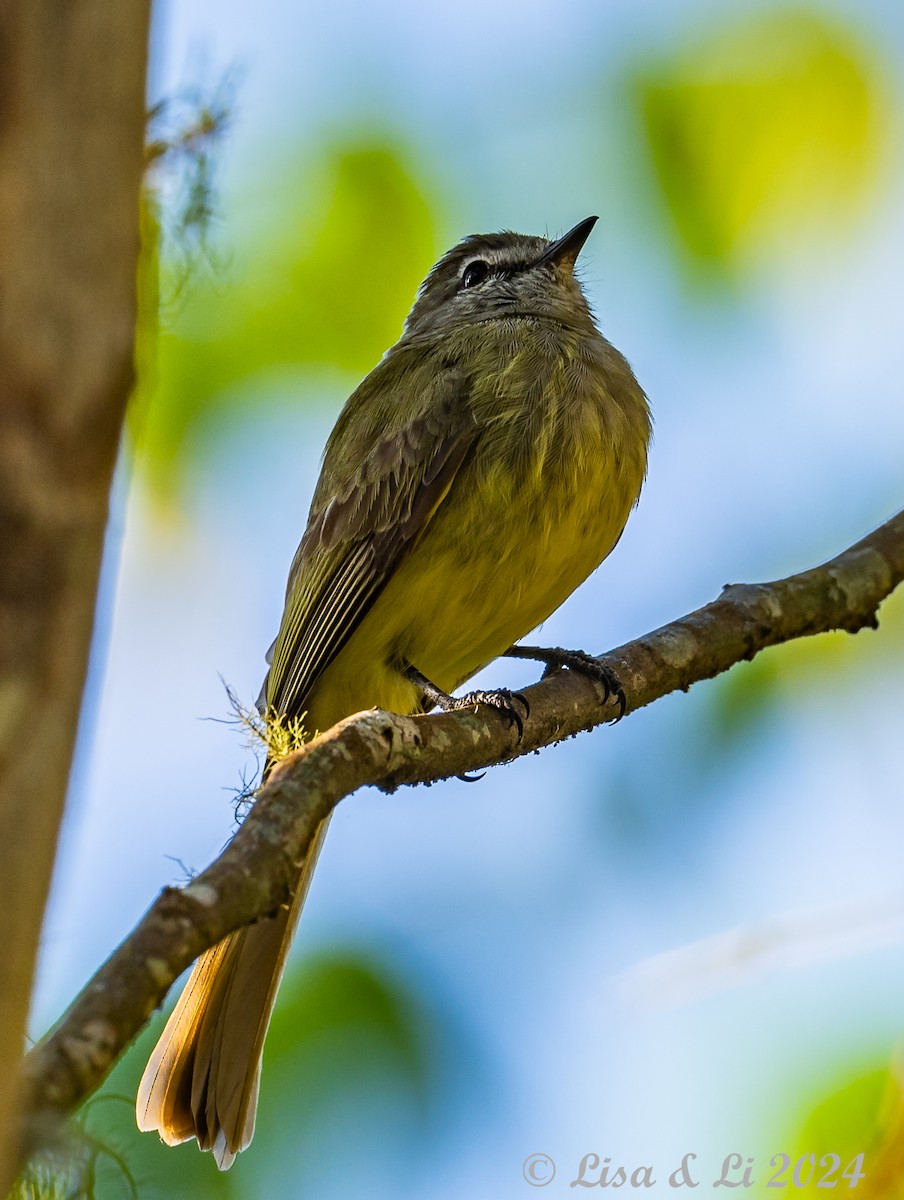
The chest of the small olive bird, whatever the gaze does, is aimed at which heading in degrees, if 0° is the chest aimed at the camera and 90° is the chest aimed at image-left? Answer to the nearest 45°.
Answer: approximately 315°

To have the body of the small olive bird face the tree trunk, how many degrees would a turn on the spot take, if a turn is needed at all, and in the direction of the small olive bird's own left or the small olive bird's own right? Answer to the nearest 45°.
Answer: approximately 135° to the small olive bird's own right
